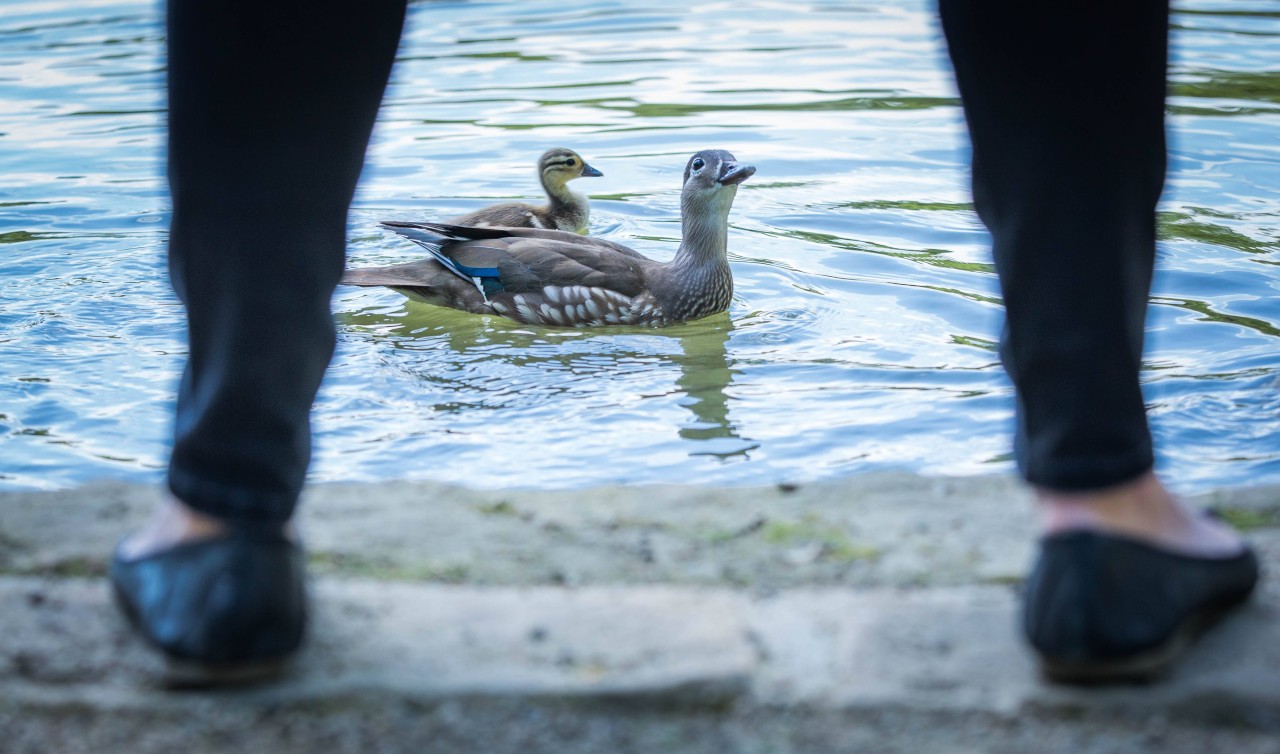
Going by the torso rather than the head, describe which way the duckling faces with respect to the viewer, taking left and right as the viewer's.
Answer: facing to the right of the viewer

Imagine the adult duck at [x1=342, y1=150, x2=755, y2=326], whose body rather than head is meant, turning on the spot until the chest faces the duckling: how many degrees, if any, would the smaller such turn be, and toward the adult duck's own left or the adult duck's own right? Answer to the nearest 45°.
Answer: approximately 90° to the adult duck's own left

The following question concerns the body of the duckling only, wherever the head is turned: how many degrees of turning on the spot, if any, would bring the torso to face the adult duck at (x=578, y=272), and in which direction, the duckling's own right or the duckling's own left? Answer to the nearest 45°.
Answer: approximately 90° to the duckling's own right

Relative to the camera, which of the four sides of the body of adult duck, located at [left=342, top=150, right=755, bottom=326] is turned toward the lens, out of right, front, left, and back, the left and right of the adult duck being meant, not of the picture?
right

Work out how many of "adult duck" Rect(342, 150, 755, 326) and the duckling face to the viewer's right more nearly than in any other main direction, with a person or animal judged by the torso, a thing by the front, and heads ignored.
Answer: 2
